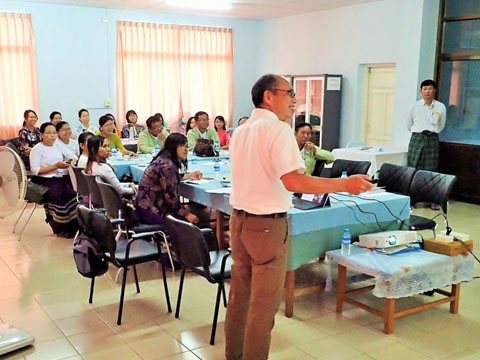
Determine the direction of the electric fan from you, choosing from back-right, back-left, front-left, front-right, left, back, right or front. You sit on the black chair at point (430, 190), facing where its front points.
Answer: front

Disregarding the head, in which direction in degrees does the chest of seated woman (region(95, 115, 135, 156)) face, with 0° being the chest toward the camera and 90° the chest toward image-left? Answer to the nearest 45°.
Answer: approximately 315°

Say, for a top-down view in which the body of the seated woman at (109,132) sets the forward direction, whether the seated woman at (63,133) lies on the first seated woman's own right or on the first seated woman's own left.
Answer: on the first seated woman's own right

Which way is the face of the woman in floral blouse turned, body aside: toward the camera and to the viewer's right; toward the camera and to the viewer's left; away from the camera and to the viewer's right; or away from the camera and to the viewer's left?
toward the camera and to the viewer's right

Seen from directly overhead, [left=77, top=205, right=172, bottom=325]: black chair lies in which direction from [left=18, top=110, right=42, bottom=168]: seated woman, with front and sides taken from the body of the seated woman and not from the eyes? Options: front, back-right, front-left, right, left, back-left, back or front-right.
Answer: front-right

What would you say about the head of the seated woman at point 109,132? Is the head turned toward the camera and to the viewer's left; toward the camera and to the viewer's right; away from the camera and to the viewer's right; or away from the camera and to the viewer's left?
toward the camera and to the viewer's right

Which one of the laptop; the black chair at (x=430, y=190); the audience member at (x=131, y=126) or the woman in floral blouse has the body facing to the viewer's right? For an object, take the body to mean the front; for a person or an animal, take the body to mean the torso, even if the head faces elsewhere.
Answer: the woman in floral blouse

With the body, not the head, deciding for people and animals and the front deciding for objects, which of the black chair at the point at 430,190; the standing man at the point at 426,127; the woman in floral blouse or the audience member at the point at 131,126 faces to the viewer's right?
the woman in floral blouse

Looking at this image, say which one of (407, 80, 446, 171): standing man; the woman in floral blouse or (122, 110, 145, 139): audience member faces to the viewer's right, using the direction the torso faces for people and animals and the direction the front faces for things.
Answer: the woman in floral blouse

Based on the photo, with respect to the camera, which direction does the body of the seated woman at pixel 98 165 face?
to the viewer's right

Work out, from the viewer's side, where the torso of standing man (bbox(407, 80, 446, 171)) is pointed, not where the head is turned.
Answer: toward the camera

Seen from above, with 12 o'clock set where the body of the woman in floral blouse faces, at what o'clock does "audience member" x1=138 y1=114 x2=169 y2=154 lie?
The audience member is roughly at 9 o'clock from the woman in floral blouse.

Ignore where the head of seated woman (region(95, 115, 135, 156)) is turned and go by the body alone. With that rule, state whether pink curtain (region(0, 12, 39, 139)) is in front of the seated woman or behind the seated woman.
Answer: behind

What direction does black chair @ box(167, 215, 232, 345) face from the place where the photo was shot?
facing away from the viewer and to the right of the viewer

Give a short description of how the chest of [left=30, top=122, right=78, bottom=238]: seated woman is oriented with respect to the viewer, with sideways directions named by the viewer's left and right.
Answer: facing the viewer and to the right of the viewer

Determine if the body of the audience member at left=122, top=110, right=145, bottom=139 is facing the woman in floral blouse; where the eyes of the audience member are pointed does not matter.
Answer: yes

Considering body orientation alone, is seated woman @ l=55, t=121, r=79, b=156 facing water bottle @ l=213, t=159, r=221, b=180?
yes

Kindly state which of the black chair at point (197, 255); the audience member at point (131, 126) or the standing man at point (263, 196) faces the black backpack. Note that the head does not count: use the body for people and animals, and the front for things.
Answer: the audience member
